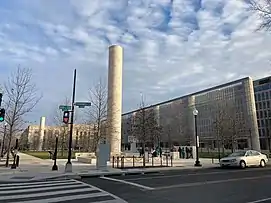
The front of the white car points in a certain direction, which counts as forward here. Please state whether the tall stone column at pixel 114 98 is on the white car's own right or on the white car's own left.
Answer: on the white car's own right

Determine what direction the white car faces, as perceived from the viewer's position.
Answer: facing the viewer and to the left of the viewer

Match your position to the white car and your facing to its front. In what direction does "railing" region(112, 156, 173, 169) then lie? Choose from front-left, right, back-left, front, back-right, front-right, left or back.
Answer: front-right

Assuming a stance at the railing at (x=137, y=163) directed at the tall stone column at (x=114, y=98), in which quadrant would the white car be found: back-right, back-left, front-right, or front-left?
back-right

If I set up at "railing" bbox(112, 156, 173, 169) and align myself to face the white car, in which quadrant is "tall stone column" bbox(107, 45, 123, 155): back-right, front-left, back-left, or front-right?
back-left
